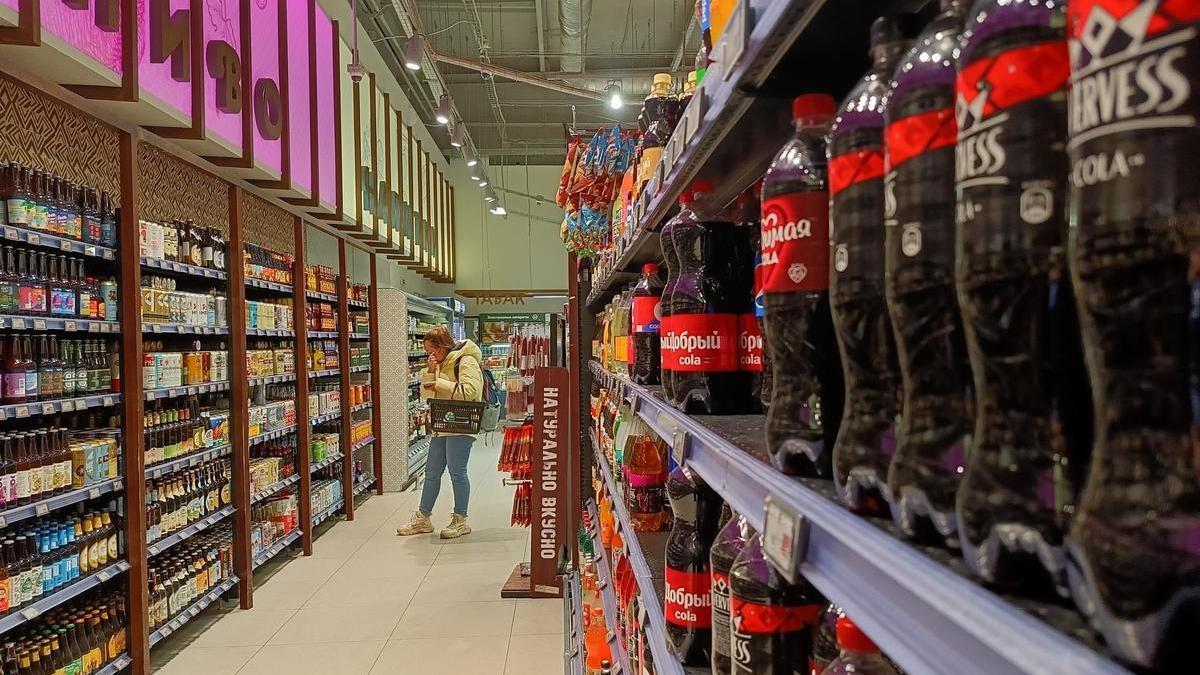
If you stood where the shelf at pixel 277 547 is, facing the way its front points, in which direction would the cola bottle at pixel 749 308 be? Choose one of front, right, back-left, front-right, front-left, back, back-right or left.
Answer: front-right

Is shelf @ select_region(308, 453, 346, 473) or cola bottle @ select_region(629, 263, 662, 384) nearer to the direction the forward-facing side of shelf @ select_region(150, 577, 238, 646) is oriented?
the cola bottle

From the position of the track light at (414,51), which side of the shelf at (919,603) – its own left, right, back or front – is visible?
right

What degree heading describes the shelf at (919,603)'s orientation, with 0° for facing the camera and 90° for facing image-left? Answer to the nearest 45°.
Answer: approximately 45°

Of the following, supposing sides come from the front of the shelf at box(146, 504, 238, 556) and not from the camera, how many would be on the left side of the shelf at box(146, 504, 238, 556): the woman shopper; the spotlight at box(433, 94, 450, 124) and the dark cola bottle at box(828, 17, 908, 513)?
2

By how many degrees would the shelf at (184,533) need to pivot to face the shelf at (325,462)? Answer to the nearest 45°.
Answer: approximately 90° to its left

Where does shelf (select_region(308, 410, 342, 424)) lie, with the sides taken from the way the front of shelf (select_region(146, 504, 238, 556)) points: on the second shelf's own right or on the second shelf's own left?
on the second shelf's own left

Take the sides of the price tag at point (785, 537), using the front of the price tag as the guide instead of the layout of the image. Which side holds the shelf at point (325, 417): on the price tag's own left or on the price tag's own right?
on the price tag's own right

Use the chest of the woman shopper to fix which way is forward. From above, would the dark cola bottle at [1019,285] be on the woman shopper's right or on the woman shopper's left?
on the woman shopper's left

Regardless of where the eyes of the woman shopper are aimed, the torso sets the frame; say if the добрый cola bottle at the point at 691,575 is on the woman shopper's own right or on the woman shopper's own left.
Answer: on the woman shopper's own left

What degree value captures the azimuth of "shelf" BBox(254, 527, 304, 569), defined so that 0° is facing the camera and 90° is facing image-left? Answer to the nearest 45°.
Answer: approximately 315°

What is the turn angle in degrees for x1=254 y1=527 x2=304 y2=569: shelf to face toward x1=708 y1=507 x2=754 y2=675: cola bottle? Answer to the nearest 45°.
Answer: approximately 45° to its right

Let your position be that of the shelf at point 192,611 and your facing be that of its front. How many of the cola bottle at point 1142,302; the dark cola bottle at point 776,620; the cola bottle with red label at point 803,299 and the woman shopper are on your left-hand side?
1

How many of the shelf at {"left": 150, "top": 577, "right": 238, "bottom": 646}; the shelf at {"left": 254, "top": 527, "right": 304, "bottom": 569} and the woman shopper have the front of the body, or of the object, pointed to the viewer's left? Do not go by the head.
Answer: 1

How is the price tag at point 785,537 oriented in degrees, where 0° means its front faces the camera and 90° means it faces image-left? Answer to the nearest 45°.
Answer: approximately 45°

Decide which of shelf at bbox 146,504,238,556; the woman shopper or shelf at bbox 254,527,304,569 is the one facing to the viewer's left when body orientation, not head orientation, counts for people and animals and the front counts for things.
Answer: the woman shopper
